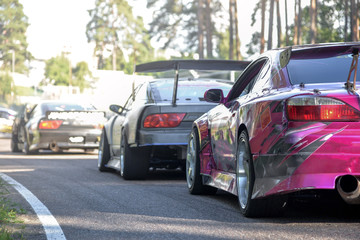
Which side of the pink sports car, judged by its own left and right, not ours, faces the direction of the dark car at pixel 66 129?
front

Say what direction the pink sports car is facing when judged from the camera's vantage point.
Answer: facing away from the viewer and to the left of the viewer
